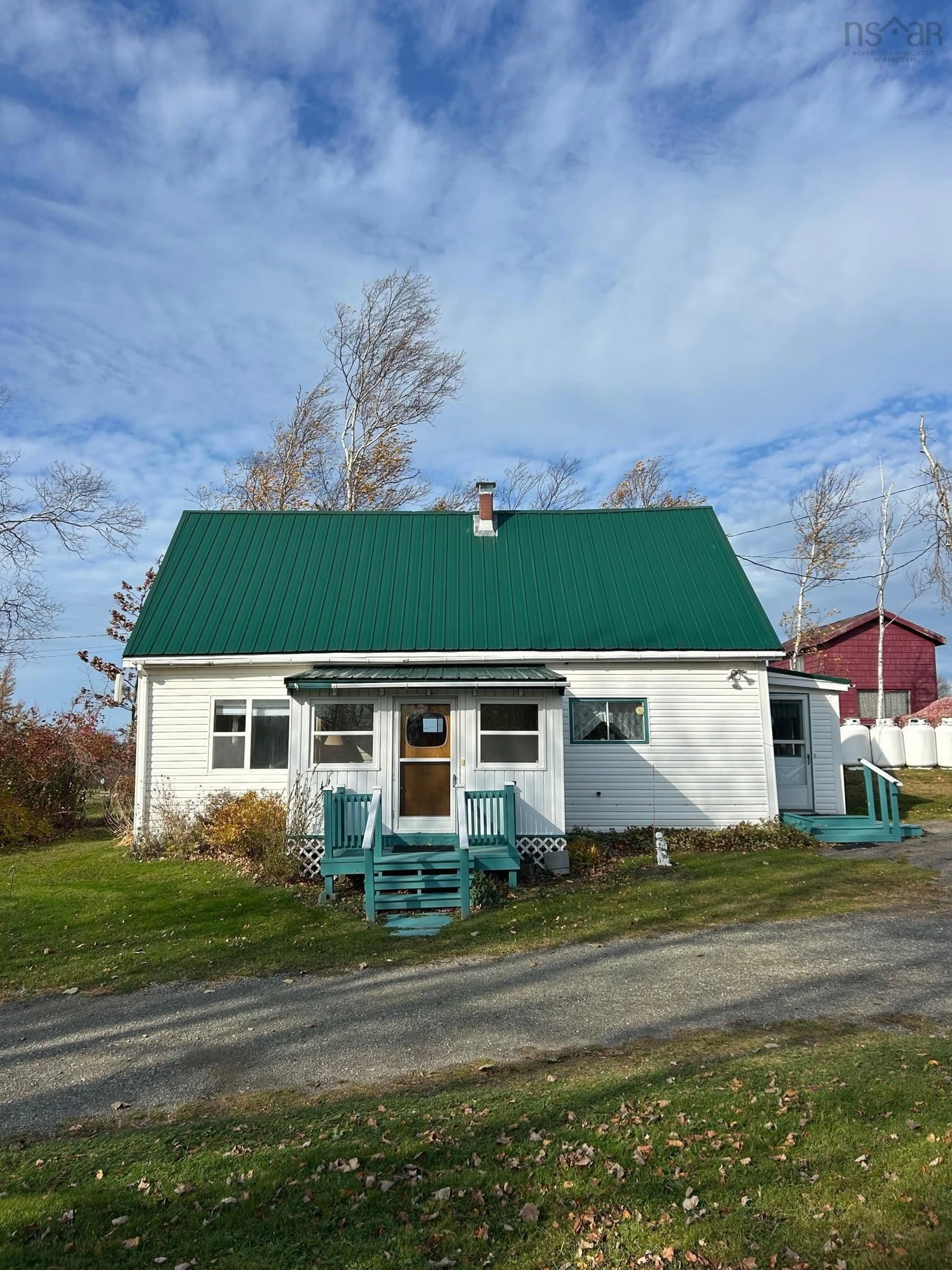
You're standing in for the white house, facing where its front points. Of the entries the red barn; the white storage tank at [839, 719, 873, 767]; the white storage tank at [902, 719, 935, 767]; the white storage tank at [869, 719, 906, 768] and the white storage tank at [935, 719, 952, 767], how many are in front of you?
0

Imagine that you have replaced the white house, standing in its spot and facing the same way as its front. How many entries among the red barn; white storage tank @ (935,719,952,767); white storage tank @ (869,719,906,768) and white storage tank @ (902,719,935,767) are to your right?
0

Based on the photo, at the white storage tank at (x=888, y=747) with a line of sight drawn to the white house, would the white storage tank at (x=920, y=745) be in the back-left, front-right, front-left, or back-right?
back-left

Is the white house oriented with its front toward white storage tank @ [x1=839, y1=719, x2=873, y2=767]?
no

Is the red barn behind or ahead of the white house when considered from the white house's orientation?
behind

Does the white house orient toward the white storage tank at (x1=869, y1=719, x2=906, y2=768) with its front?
no

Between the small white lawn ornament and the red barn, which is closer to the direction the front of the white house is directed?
the small white lawn ornament

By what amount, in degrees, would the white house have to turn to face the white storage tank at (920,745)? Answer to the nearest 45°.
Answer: approximately 135° to its left

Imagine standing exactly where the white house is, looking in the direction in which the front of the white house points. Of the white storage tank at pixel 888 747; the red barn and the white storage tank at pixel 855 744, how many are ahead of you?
0

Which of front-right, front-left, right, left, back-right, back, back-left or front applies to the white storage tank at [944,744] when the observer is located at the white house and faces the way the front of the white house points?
back-left

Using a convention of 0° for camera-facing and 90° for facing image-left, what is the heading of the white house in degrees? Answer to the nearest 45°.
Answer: approximately 0°

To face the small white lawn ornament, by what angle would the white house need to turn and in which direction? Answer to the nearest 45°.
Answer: approximately 45° to its left
